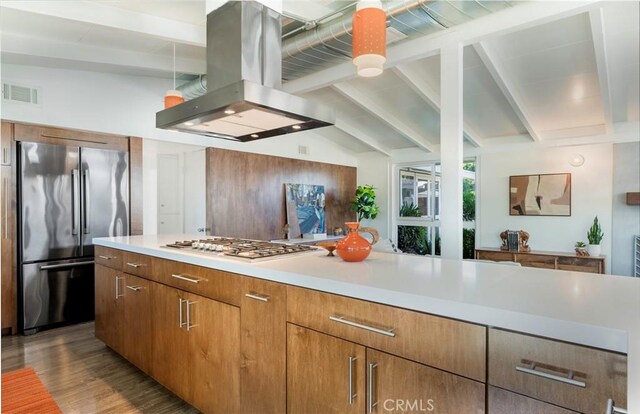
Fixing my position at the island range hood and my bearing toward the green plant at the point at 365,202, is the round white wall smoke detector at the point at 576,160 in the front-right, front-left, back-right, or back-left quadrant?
front-right

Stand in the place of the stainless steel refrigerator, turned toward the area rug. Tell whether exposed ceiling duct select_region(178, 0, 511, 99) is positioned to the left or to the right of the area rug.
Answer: left
